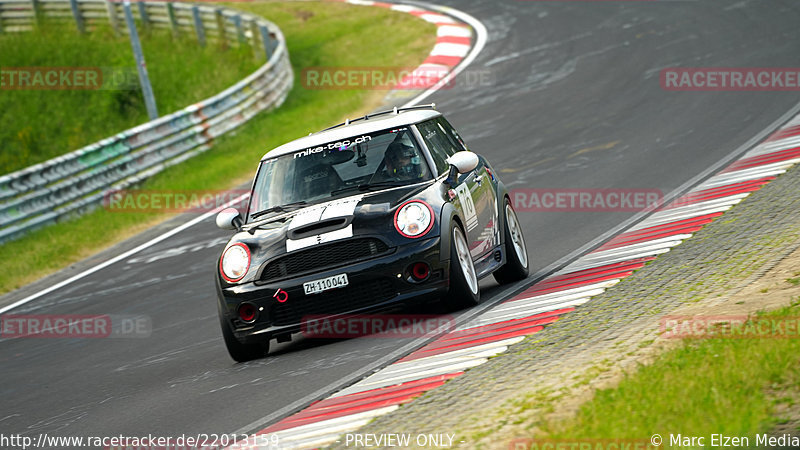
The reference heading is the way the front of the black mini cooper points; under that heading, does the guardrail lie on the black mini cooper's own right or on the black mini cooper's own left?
on the black mini cooper's own right

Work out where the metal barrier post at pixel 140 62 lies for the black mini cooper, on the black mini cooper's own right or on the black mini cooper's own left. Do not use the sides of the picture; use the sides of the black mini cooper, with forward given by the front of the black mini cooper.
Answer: on the black mini cooper's own right

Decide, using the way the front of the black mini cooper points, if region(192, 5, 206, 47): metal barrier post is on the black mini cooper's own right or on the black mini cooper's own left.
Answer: on the black mini cooper's own right

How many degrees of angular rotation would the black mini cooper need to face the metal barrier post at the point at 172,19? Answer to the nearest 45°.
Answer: approximately 135° to its right

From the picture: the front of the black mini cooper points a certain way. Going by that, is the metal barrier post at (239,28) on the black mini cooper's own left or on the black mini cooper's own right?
on the black mini cooper's own right

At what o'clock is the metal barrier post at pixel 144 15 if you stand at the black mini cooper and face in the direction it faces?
The metal barrier post is roughly at 4 o'clock from the black mini cooper.

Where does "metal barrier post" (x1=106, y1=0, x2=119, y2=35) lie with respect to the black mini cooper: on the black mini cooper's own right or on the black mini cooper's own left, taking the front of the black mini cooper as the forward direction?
on the black mini cooper's own right

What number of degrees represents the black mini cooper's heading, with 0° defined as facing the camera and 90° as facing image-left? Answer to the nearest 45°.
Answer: approximately 45°

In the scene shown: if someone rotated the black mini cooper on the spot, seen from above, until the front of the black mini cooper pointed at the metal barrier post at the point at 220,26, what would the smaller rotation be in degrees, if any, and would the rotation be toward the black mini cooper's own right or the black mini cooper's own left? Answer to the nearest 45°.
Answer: approximately 135° to the black mini cooper's own right

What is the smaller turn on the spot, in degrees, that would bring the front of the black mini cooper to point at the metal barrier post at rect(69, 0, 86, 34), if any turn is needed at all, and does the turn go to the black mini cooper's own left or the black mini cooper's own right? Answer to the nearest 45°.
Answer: approximately 135° to the black mini cooper's own right

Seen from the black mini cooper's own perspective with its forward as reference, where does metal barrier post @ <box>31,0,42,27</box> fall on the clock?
The metal barrier post is roughly at 4 o'clock from the black mini cooper.
